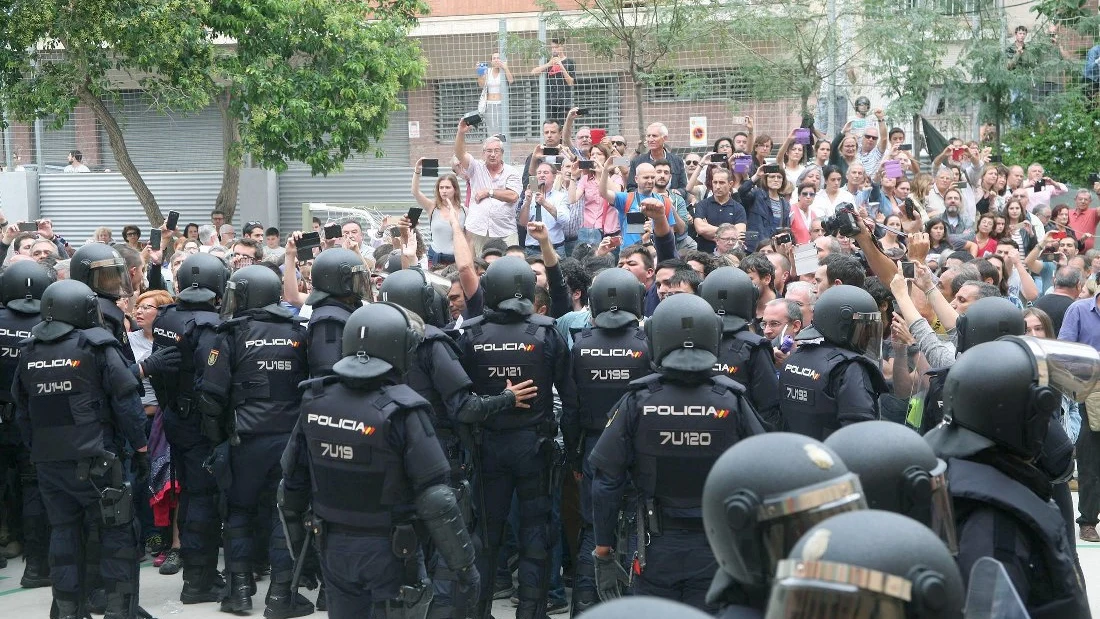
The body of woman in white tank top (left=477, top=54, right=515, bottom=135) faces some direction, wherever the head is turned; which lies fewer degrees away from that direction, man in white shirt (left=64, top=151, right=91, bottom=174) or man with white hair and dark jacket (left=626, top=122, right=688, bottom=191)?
the man with white hair and dark jacket

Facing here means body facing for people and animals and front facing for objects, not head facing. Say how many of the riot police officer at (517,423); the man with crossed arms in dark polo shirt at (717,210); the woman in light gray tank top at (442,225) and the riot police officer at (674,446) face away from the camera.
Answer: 2

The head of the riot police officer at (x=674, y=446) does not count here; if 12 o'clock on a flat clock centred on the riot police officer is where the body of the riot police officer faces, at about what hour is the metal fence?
The metal fence is roughly at 12 o'clock from the riot police officer.

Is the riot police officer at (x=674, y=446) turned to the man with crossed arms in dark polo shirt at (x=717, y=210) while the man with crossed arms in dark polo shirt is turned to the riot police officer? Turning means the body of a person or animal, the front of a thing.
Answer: yes

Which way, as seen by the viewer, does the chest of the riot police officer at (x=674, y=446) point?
away from the camera

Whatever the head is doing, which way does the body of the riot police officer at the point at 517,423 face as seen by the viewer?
away from the camera

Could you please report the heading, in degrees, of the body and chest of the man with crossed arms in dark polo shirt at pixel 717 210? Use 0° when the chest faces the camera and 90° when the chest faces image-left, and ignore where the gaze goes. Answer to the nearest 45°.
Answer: approximately 0°

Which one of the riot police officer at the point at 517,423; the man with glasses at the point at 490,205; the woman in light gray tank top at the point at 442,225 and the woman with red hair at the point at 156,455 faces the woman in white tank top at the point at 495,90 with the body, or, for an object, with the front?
the riot police officer

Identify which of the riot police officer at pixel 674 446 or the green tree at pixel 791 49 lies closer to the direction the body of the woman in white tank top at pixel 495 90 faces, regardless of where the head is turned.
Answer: the riot police officer

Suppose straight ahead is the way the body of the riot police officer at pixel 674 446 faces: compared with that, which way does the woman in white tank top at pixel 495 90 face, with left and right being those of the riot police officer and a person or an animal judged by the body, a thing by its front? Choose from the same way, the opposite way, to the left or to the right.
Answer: the opposite way

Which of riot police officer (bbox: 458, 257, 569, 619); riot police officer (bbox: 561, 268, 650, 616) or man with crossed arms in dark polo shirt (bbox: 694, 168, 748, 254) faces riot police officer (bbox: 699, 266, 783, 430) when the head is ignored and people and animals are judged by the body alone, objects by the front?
the man with crossed arms in dark polo shirt

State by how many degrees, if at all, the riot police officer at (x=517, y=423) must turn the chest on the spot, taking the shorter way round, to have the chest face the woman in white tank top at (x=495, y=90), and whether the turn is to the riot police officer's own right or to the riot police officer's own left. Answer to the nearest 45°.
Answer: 0° — they already face them

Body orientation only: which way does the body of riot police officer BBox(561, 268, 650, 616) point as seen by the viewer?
away from the camera

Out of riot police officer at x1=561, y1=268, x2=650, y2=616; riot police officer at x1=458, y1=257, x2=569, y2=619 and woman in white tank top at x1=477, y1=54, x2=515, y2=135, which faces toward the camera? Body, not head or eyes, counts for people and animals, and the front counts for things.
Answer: the woman in white tank top

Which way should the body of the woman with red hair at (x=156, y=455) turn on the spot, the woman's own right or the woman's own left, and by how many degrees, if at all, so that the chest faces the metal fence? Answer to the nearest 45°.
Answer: approximately 180°
